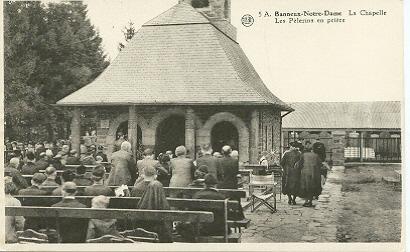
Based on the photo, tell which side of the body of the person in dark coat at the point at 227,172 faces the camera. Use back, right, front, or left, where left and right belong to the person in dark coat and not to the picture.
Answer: back

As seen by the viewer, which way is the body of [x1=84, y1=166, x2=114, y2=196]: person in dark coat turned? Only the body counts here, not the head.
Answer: away from the camera

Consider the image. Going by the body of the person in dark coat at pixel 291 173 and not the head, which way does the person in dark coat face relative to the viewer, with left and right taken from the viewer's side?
facing away from the viewer

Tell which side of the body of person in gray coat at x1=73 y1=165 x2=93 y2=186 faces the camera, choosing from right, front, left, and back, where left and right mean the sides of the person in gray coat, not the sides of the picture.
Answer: back

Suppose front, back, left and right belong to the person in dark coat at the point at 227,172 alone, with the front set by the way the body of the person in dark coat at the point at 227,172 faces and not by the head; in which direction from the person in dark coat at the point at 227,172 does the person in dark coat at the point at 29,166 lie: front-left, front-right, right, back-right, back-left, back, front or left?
left

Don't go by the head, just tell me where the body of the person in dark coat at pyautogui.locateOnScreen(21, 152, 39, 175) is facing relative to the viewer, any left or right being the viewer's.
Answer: facing away from the viewer

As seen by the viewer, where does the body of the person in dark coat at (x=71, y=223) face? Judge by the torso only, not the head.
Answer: away from the camera

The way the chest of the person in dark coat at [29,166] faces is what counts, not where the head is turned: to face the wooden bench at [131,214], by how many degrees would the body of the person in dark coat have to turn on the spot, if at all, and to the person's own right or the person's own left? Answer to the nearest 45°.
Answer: approximately 135° to the person's own right

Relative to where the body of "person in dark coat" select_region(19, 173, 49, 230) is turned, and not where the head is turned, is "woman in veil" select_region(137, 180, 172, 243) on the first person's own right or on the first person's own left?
on the first person's own right

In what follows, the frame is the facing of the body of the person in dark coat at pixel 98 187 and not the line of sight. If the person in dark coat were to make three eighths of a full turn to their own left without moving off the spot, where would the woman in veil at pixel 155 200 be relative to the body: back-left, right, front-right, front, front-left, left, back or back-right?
left

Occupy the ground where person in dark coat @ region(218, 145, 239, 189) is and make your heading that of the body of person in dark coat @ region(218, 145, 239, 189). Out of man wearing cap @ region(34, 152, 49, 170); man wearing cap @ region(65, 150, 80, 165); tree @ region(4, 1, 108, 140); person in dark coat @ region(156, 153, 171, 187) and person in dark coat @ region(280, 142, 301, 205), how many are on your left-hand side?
4

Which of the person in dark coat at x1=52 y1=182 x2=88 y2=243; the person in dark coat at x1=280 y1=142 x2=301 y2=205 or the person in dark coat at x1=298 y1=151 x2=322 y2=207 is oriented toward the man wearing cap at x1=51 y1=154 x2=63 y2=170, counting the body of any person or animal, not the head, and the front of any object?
the person in dark coat at x1=52 y1=182 x2=88 y2=243

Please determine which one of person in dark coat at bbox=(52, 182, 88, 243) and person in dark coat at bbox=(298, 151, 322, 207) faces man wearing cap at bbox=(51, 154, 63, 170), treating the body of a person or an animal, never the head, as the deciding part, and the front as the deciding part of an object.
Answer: person in dark coat at bbox=(52, 182, 88, 243)
